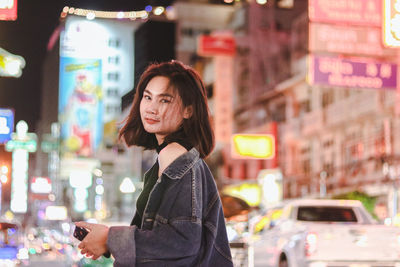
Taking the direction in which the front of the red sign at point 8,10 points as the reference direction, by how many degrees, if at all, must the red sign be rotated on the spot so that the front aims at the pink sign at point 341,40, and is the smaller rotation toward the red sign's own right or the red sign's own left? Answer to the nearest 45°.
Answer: approximately 135° to the red sign's own left

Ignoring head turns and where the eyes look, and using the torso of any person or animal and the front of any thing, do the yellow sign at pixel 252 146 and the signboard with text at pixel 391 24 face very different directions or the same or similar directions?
same or similar directions

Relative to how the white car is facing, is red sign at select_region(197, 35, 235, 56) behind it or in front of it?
in front

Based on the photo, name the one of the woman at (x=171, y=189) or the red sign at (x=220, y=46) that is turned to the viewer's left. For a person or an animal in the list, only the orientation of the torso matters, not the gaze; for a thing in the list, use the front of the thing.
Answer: the woman

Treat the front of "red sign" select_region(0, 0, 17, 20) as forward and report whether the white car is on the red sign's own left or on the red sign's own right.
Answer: on the red sign's own left

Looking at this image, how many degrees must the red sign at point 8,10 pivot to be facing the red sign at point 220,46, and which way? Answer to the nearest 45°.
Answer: approximately 180°

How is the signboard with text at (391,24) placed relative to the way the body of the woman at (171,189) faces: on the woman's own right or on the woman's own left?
on the woman's own right

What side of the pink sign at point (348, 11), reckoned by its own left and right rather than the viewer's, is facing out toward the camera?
front

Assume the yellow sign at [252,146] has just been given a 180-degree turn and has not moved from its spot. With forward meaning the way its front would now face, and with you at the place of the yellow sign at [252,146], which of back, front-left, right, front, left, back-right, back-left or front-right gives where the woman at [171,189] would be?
back

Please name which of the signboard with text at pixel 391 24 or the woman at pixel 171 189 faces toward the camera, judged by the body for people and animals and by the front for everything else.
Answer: the signboard with text

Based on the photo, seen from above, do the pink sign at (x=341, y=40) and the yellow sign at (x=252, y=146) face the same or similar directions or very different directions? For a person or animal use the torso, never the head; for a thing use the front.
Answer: same or similar directions

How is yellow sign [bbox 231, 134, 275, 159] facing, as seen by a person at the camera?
facing the viewer

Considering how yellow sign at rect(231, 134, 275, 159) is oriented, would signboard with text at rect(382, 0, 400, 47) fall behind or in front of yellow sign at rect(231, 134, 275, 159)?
in front

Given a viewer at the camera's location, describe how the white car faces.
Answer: facing away from the viewer and to the left of the viewer
